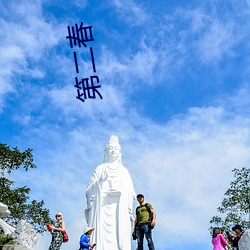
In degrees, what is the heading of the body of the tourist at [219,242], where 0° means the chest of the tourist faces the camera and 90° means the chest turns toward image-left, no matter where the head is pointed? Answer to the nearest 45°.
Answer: approximately 315°

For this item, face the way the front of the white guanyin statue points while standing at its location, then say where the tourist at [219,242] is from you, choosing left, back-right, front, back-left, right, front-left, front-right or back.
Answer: front-left

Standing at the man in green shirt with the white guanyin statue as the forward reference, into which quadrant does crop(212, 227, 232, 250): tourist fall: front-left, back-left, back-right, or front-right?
back-right

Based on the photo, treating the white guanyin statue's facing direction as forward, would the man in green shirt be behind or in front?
in front

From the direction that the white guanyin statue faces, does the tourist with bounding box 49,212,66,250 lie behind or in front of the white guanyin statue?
in front

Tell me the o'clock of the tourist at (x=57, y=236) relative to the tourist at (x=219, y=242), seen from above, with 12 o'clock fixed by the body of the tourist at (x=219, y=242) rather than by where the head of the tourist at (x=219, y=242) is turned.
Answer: the tourist at (x=57, y=236) is roughly at 4 o'clock from the tourist at (x=219, y=242).

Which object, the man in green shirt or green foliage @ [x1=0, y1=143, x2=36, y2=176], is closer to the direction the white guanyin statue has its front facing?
the man in green shirt
